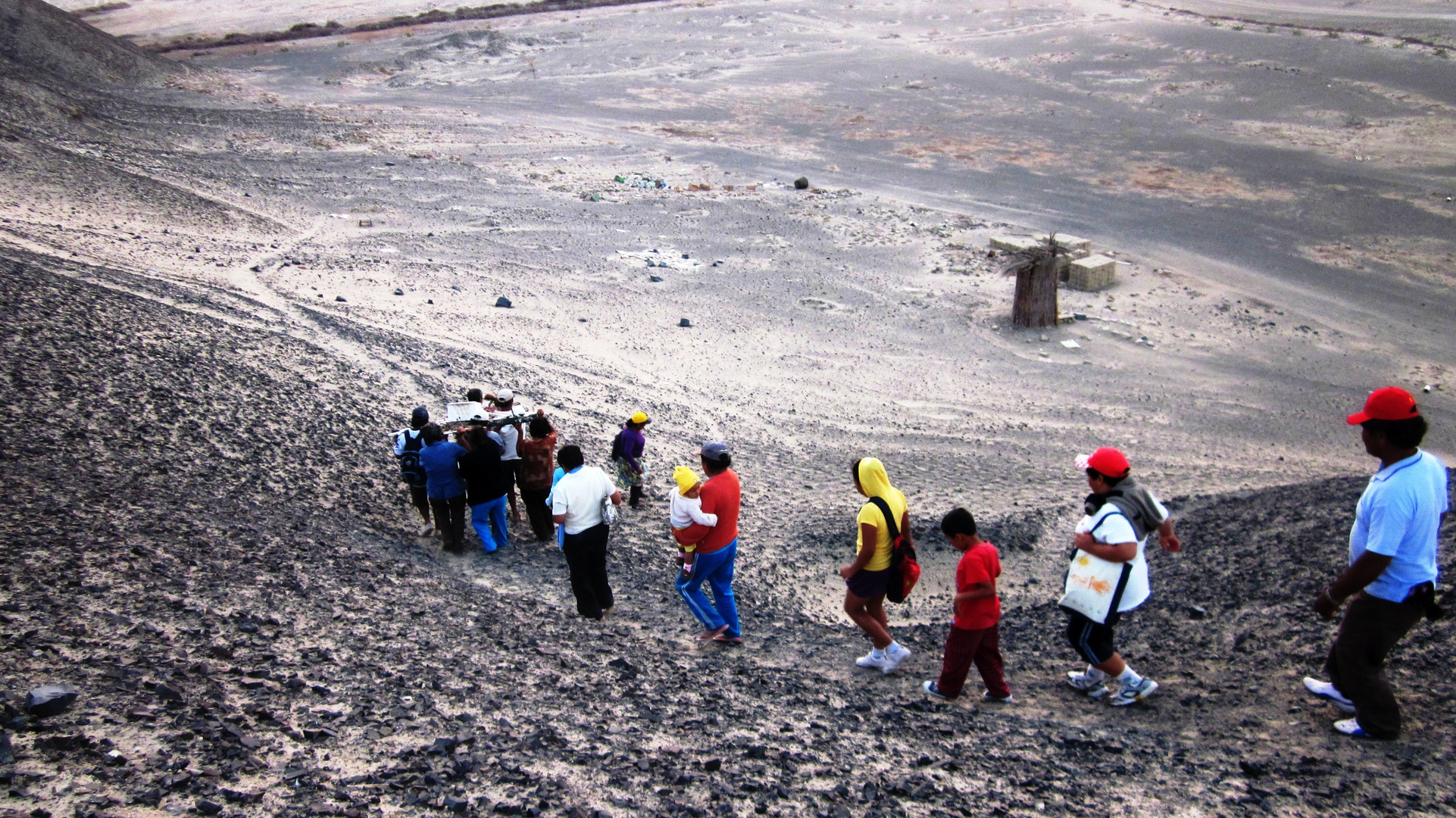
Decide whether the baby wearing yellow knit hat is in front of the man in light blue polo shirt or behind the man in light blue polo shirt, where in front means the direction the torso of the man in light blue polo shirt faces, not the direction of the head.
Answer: in front

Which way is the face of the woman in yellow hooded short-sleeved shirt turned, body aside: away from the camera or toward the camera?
away from the camera

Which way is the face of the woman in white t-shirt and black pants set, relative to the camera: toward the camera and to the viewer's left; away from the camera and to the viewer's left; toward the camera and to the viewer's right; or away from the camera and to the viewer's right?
away from the camera and to the viewer's left

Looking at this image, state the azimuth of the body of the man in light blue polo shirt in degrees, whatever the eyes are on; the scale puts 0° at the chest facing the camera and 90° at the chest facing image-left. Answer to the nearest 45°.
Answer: approximately 90°

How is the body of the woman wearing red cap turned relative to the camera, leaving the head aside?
to the viewer's left

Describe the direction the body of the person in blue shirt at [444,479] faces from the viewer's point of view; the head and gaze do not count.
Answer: away from the camera
